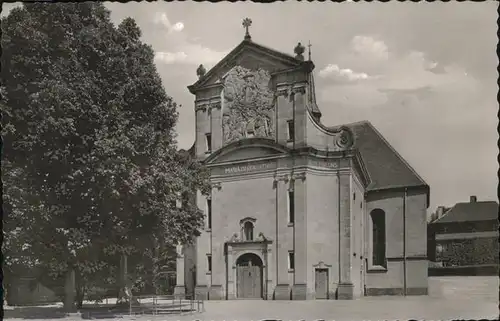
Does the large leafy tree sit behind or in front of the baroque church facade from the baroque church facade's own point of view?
in front

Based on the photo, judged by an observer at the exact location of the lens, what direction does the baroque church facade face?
facing the viewer and to the left of the viewer

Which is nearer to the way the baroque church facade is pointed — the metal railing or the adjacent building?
the metal railing

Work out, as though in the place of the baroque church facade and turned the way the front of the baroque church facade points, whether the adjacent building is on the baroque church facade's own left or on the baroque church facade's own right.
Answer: on the baroque church facade's own left
